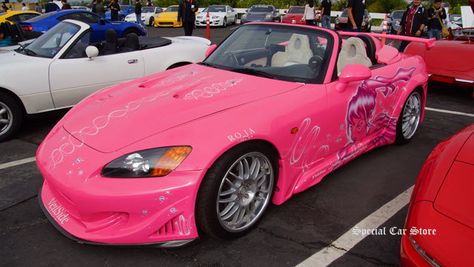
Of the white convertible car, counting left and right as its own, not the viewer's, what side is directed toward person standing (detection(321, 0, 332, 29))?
back

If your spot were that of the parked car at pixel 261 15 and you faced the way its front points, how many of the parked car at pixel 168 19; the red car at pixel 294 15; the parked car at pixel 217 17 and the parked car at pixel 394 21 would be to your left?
2

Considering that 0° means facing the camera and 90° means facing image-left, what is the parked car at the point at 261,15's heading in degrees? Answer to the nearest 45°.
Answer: approximately 45°

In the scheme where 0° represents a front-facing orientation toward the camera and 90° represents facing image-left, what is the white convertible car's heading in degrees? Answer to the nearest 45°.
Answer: approximately 45°
